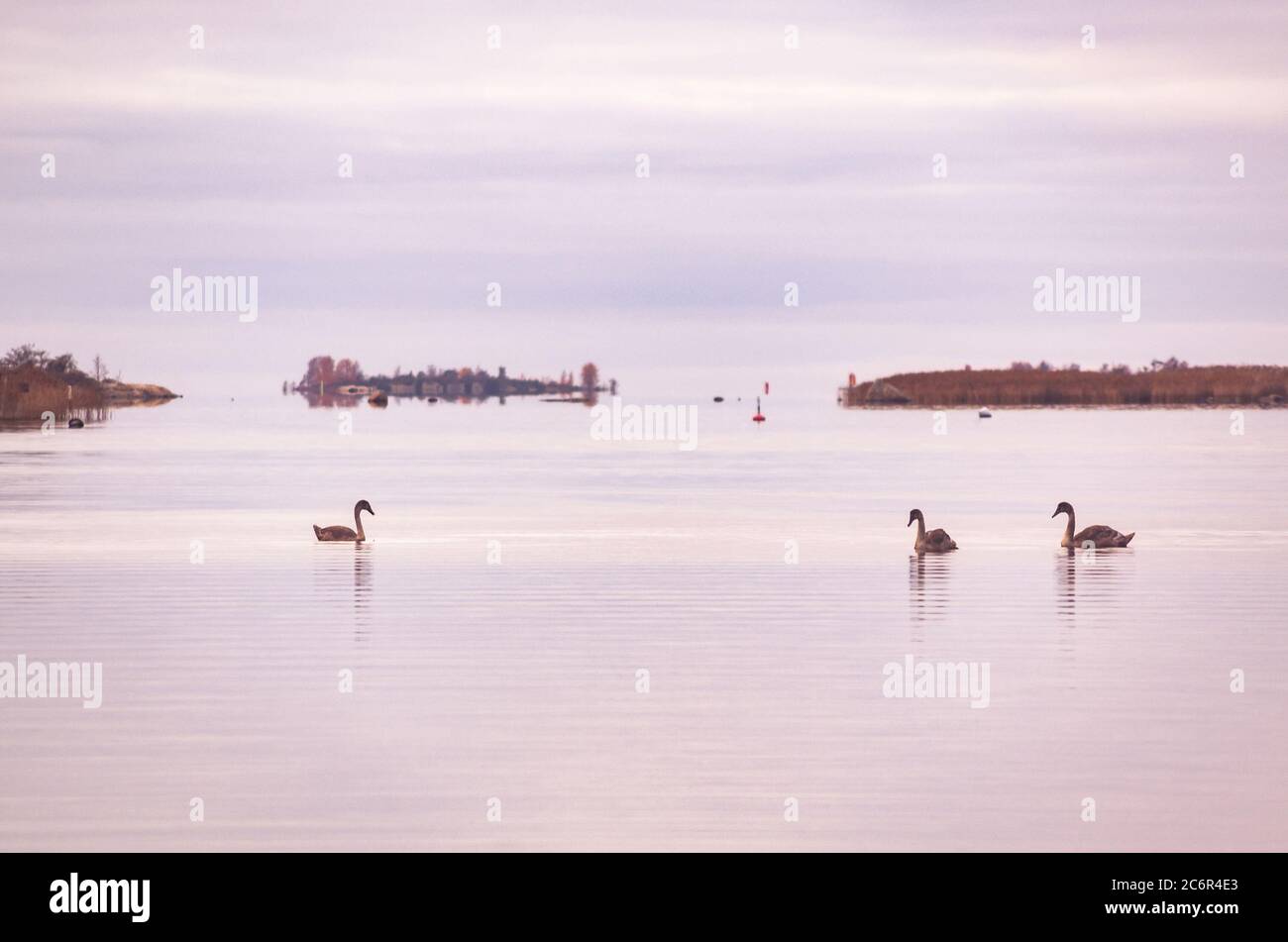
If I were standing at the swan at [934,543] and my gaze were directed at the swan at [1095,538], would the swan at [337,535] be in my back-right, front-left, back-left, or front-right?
back-left

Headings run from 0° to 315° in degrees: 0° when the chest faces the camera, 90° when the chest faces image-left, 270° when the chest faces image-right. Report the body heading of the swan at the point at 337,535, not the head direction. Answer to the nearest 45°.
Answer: approximately 270°

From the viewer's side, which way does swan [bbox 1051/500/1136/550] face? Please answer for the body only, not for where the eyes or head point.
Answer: to the viewer's left

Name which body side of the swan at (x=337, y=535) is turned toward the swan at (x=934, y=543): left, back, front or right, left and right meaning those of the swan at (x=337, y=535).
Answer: front

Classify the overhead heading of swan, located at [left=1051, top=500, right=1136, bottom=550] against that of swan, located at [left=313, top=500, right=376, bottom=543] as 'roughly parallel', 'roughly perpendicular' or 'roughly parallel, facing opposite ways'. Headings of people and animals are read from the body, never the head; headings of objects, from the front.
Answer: roughly parallel, facing opposite ways

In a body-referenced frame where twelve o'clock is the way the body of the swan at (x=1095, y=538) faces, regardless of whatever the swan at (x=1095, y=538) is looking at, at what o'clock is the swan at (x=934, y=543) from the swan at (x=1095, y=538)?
the swan at (x=934, y=543) is roughly at 11 o'clock from the swan at (x=1095, y=538).

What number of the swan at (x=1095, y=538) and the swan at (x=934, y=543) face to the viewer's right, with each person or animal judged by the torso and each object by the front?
0

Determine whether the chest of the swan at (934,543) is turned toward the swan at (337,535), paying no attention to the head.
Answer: yes

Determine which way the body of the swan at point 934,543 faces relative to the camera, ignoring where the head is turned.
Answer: to the viewer's left

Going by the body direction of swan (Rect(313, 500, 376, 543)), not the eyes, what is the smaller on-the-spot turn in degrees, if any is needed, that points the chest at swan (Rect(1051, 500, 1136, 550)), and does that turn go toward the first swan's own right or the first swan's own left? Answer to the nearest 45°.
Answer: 0° — it already faces it

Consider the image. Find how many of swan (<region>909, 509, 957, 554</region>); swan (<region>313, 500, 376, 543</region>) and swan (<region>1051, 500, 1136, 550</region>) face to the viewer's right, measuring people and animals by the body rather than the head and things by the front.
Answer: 1

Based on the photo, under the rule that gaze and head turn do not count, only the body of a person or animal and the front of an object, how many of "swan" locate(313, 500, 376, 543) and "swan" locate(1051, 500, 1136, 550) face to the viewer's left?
1

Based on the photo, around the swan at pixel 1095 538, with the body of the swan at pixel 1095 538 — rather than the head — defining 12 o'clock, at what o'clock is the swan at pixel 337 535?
the swan at pixel 337 535 is roughly at 12 o'clock from the swan at pixel 1095 538.

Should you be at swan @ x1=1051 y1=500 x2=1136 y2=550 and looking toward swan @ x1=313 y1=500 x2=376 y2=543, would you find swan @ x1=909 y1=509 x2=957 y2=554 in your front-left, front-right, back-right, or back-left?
front-left

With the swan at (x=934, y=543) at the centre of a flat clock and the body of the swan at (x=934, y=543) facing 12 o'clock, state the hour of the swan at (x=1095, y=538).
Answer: the swan at (x=1095, y=538) is roughly at 5 o'clock from the swan at (x=934, y=543).
